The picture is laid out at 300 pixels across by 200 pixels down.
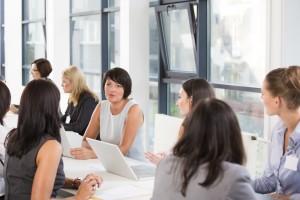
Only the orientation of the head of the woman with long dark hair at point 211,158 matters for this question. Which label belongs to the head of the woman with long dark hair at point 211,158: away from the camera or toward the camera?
away from the camera

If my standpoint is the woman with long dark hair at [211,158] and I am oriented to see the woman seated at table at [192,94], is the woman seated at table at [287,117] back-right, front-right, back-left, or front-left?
front-right

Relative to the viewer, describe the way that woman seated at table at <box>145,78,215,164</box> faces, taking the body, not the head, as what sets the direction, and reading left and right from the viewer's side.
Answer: facing to the left of the viewer

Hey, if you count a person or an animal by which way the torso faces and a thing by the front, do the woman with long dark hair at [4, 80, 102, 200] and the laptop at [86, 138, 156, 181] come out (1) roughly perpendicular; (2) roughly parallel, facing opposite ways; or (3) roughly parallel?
roughly parallel

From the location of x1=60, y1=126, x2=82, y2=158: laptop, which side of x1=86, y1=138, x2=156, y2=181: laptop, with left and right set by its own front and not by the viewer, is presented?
left

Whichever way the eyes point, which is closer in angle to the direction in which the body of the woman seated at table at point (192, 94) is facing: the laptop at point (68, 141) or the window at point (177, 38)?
the laptop

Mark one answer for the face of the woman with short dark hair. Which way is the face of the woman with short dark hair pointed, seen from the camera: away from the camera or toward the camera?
toward the camera

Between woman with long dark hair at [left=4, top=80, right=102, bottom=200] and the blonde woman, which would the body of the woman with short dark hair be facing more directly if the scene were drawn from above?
the woman with long dark hair

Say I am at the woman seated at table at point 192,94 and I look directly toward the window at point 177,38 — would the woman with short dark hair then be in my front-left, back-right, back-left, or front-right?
front-left

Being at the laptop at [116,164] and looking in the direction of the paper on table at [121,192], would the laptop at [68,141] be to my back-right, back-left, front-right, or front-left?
back-right
